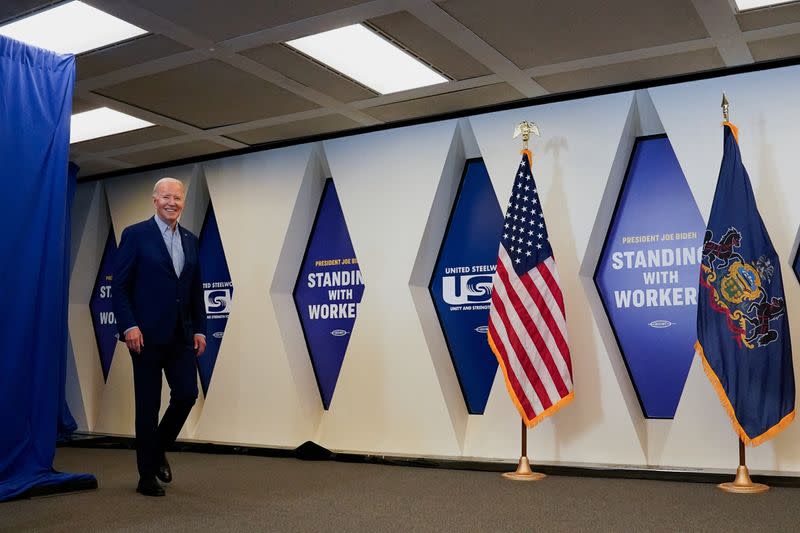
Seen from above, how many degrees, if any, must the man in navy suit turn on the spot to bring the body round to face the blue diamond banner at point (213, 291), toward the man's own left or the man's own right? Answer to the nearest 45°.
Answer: approximately 135° to the man's own left

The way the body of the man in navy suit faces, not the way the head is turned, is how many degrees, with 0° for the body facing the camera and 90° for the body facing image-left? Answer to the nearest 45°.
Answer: approximately 315°

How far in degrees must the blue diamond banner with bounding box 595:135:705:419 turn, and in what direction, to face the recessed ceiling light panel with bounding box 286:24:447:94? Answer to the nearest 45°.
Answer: approximately 45° to its right

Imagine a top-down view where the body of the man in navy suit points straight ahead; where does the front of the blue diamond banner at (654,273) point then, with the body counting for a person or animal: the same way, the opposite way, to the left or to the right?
to the right

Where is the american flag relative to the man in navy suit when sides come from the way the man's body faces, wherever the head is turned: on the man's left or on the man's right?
on the man's left

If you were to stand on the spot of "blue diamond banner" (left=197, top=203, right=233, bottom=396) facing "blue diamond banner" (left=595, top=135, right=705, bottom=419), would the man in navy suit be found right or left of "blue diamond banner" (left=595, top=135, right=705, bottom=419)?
right

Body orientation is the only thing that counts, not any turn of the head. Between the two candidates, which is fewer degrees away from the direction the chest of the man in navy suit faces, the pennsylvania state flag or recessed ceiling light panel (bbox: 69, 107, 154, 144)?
the pennsylvania state flag

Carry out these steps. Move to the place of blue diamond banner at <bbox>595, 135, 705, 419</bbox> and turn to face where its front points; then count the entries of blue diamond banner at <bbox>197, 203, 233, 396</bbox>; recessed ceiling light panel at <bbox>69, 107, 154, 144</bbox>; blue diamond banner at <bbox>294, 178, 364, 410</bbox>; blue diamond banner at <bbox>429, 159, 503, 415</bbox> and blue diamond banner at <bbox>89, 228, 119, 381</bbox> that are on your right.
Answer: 5

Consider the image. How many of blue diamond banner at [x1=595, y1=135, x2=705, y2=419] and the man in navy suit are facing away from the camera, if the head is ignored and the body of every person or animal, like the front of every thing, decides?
0

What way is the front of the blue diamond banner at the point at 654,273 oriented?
toward the camera

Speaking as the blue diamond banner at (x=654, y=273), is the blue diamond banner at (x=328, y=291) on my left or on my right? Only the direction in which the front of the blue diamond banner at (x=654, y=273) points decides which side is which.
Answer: on my right
